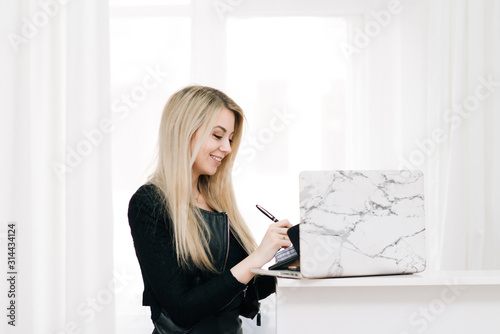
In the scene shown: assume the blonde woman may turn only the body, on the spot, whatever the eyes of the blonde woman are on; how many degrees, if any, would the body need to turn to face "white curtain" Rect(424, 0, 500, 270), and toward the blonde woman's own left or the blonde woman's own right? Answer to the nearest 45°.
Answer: approximately 90° to the blonde woman's own left

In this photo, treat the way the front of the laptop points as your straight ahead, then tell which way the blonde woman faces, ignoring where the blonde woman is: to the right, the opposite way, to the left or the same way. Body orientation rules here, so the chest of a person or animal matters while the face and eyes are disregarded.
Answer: the opposite way

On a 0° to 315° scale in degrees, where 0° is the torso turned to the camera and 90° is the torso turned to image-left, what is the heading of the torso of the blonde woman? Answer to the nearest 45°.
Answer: approximately 315°

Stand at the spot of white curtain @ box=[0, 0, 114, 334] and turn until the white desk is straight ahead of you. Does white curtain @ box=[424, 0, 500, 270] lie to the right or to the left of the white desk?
left

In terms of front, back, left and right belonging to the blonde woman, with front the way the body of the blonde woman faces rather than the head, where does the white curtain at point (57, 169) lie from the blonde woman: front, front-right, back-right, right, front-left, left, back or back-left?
back

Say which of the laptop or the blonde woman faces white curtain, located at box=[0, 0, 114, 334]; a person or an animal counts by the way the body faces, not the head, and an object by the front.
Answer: the laptop

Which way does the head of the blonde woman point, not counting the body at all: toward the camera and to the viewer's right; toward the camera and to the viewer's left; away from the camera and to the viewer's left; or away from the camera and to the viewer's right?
toward the camera and to the viewer's right

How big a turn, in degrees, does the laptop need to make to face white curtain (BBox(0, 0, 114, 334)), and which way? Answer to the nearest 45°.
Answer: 0° — it already faces it

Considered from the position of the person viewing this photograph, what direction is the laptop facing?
facing away from the viewer and to the left of the viewer
